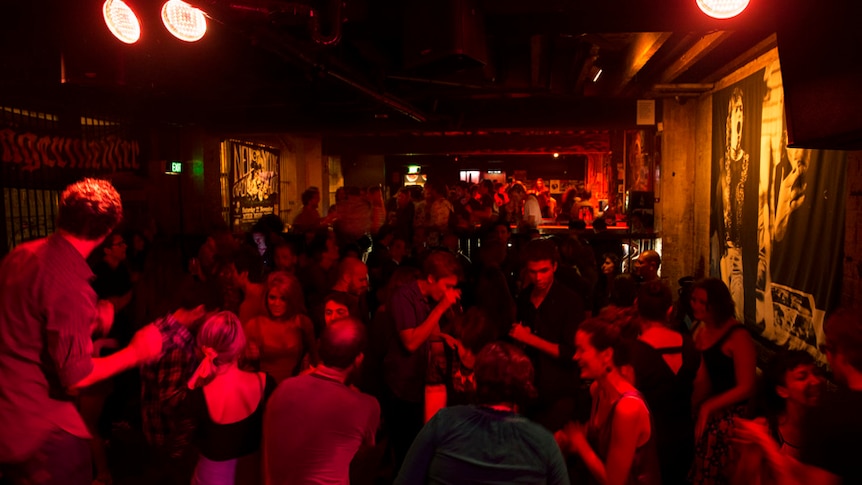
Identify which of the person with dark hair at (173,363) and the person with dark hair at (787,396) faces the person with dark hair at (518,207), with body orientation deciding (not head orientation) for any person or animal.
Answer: the person with dark hair at (173,363)

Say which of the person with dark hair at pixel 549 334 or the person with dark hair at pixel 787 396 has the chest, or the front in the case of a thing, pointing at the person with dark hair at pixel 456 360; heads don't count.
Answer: the person with dark hair at pixel 549 334

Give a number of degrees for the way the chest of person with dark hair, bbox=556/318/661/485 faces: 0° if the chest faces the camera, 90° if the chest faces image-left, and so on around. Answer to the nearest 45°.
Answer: approximately 90°

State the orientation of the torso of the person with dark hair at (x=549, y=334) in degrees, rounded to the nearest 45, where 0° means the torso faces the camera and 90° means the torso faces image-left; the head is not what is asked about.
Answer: approximately 45°

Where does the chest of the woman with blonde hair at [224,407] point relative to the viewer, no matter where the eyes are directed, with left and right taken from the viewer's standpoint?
facing away from the viewer

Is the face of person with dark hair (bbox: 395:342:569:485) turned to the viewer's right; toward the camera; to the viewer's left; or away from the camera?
away from the camera

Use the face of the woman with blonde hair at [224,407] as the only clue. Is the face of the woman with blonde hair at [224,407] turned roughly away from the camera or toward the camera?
away from the camera

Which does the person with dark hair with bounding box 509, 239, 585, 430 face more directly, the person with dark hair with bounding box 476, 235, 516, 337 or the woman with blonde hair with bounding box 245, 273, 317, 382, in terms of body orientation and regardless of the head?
the woman with blonde hair

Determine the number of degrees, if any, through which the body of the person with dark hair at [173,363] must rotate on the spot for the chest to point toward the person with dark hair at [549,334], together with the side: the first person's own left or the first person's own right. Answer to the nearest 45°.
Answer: approximately 45° to the first person's own right

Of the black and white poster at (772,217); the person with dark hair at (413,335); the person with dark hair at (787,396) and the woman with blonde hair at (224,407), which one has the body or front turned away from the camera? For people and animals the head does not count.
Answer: the woman with blonde hair
